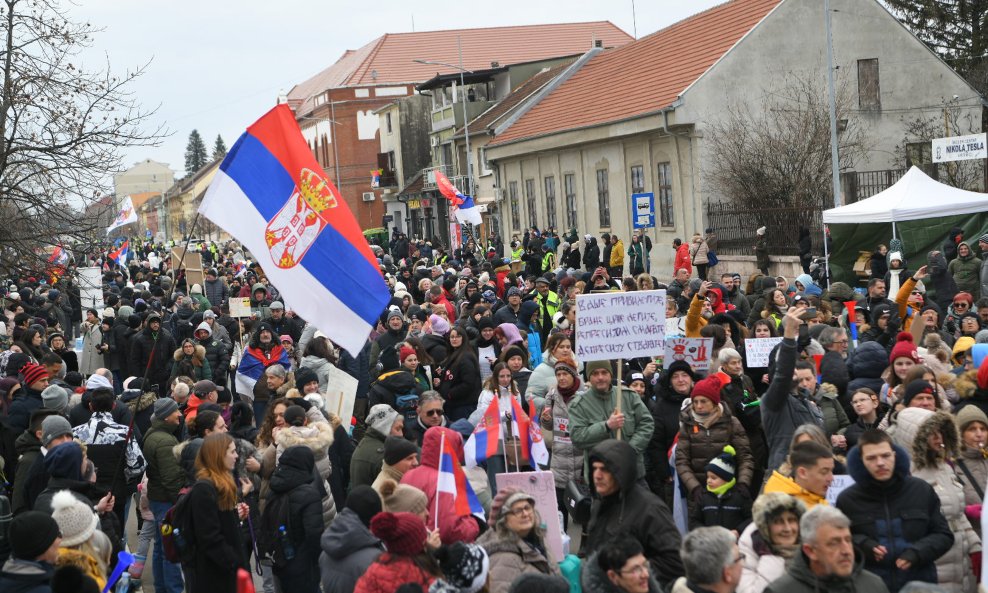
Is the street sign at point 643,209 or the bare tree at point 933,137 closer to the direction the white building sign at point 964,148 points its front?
the street sign

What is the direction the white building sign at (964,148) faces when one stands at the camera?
facing the viewer

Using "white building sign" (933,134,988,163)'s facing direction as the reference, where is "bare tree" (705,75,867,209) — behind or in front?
behind

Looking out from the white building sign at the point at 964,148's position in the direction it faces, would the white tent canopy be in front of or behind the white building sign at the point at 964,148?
in front

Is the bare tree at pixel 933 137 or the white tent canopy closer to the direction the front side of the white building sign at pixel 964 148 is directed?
the white tent canopy

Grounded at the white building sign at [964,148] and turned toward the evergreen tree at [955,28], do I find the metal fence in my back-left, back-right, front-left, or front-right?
front-left

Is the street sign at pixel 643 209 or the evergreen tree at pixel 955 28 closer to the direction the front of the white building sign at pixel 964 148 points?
the street sign

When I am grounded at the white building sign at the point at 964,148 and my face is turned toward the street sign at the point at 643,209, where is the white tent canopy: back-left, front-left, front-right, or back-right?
front-left

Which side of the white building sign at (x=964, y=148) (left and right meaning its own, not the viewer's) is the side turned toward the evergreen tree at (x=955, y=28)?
back

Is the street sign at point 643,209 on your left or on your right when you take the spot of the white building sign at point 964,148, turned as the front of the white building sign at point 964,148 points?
on your right

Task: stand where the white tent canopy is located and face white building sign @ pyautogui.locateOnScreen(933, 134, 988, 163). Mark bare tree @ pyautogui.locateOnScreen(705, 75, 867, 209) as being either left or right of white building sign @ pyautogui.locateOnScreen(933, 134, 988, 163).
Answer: left

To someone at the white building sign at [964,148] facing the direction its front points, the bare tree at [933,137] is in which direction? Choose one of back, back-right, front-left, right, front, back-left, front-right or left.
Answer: back

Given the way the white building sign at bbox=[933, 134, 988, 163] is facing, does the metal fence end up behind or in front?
behind
